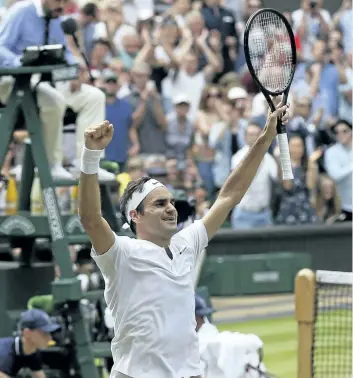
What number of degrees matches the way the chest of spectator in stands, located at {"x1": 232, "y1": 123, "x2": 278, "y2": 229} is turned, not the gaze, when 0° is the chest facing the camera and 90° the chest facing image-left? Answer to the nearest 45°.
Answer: approximately 0°

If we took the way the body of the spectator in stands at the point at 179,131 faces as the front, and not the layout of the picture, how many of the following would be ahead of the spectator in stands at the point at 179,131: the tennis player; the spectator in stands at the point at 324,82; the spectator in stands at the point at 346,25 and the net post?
2

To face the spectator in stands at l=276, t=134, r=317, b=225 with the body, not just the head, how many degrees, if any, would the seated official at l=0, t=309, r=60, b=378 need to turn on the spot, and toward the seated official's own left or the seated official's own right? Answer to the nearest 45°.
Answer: approximately 45° to the seated official's own left
